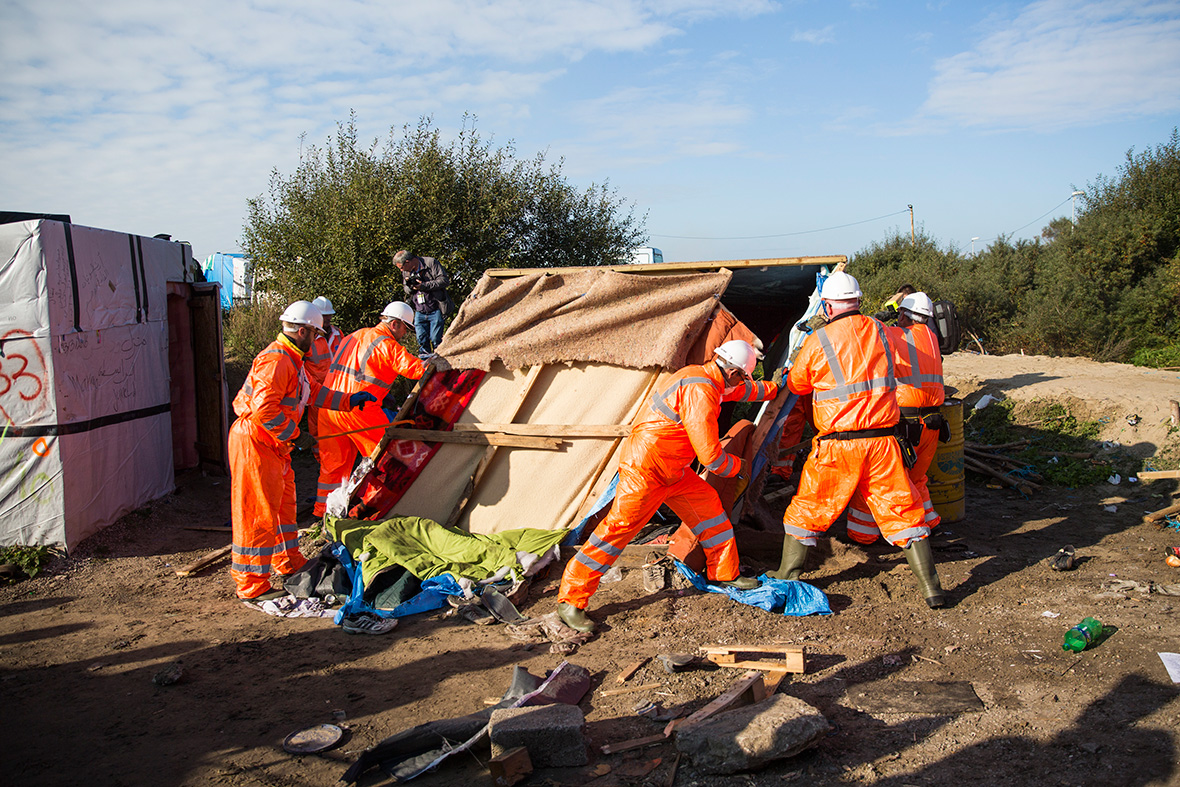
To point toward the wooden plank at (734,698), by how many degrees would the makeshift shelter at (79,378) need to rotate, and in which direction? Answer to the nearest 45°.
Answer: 0° — it already faces it

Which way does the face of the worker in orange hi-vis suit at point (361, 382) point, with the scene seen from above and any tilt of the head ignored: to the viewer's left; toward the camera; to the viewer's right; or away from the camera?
to the viewer's right

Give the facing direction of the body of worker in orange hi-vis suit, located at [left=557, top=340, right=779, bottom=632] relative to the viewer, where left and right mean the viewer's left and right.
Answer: facing to the right of the viewer

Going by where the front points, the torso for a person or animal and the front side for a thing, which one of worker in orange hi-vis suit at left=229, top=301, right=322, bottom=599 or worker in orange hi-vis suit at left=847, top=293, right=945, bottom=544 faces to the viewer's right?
worker in orange hi-vis suit at left=229, top=301, right=322, bottom=599

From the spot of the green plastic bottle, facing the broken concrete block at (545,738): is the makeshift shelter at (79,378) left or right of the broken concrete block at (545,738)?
right

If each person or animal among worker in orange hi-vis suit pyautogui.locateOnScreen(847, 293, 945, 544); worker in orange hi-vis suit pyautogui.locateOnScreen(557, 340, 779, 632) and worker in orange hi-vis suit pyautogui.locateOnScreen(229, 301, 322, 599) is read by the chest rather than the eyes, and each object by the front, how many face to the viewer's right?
2

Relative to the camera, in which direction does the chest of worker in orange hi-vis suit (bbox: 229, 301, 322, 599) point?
to the viewer's right

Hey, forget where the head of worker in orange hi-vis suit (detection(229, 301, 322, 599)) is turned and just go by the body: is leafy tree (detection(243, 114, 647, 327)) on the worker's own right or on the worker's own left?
on the worker's own left

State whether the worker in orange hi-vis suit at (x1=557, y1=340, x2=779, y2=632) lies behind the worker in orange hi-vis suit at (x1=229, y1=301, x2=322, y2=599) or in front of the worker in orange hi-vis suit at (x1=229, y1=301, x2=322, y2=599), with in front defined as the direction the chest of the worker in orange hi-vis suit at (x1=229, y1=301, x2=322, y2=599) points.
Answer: in front

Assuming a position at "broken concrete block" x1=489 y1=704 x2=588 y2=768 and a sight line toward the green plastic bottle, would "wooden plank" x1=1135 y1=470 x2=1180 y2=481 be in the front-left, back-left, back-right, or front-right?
front-left

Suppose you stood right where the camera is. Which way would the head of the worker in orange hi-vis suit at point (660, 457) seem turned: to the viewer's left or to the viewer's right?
to the viewer's right

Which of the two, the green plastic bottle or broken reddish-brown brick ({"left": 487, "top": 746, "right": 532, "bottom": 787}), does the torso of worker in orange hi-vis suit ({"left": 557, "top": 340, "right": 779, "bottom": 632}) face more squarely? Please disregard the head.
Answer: the green plastic bottle

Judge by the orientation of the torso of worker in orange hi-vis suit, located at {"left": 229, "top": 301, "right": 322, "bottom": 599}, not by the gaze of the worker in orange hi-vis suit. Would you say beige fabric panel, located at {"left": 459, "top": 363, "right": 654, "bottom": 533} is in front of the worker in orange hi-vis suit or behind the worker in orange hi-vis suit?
in front

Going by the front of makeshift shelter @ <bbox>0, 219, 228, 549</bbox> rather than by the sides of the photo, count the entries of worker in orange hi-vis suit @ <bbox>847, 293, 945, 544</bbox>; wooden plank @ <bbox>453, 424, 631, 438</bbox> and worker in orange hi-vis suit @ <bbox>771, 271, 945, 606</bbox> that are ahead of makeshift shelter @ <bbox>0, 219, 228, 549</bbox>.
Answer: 3

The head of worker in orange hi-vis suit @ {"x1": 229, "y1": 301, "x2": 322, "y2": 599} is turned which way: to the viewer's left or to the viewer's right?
to the viewer's right

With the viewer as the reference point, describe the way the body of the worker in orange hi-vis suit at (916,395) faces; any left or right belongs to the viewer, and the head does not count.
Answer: facing away from the viewer and to the left of the viewer
